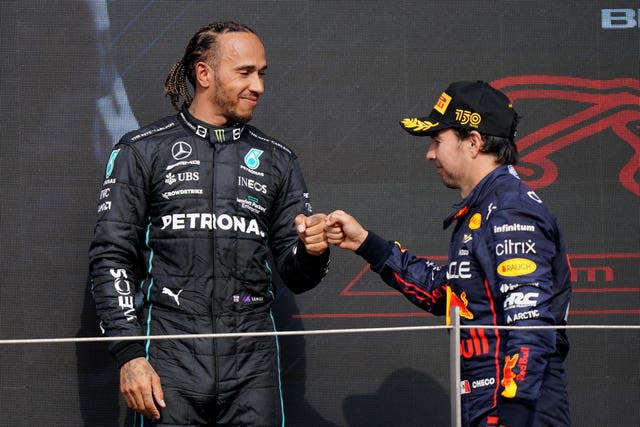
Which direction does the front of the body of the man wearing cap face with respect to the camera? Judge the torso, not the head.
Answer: to the viewer's left

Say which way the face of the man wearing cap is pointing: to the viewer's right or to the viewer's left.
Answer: to the viewer's left
